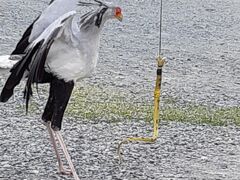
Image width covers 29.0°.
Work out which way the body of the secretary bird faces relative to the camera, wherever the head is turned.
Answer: to the viewer's right
